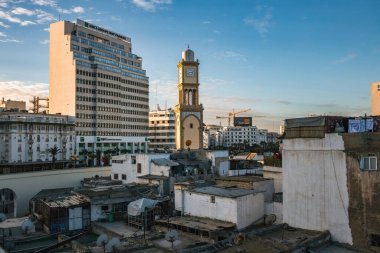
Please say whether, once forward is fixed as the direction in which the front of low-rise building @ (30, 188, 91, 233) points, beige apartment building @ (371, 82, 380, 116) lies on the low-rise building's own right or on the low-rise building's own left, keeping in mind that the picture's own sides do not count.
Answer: on the low-rise building's own left

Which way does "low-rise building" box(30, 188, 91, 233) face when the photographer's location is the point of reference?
facing the viewer and to the right of the viewer

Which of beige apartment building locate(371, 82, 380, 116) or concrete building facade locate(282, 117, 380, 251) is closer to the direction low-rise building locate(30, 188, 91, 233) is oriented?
the concrete building facade

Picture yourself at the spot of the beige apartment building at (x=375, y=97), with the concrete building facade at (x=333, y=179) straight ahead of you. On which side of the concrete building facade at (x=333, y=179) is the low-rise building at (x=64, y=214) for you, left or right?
right

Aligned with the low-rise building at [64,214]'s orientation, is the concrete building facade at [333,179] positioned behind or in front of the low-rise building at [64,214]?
in front

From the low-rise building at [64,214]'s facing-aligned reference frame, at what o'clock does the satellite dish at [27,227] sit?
The satellite dish is roughly at 3 o'clock from the low-rise building.
